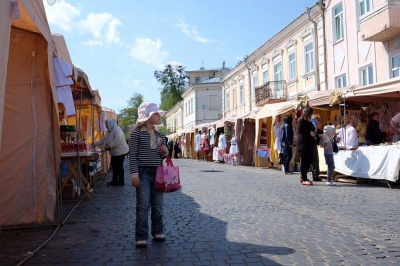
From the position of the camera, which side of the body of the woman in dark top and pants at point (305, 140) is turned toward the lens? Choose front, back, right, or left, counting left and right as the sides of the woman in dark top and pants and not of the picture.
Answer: right

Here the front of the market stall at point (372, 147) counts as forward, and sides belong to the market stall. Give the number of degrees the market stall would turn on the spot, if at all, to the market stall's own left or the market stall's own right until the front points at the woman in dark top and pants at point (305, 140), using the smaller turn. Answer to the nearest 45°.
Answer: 0° — it already faces them

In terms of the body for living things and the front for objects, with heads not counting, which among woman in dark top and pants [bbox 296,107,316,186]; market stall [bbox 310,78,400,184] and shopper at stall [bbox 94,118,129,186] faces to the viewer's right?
the woman in dark top and pants

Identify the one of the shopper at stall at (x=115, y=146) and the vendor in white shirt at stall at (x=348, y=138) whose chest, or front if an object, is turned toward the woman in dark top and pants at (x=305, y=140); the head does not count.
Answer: the vendor in white shirt at stall at (x=348, y=138)

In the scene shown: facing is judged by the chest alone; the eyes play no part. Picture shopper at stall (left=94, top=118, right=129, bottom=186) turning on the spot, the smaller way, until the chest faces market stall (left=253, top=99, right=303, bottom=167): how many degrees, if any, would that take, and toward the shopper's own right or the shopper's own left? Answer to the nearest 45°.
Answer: approximately 135° to the shopper's own right

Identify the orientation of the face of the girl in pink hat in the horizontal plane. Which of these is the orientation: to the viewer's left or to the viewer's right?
to the viewer's right

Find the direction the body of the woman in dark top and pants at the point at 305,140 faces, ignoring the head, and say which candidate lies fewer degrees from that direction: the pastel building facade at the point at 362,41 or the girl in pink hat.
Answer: the pastel building facade

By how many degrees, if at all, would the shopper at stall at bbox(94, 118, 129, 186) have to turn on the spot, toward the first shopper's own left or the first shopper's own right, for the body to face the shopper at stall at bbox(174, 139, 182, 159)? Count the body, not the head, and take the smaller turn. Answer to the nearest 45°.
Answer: approximately 90° to the first shopper's own right

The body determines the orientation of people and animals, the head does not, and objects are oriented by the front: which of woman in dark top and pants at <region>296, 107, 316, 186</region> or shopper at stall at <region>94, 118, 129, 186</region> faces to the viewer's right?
the woman in dark top and pants
